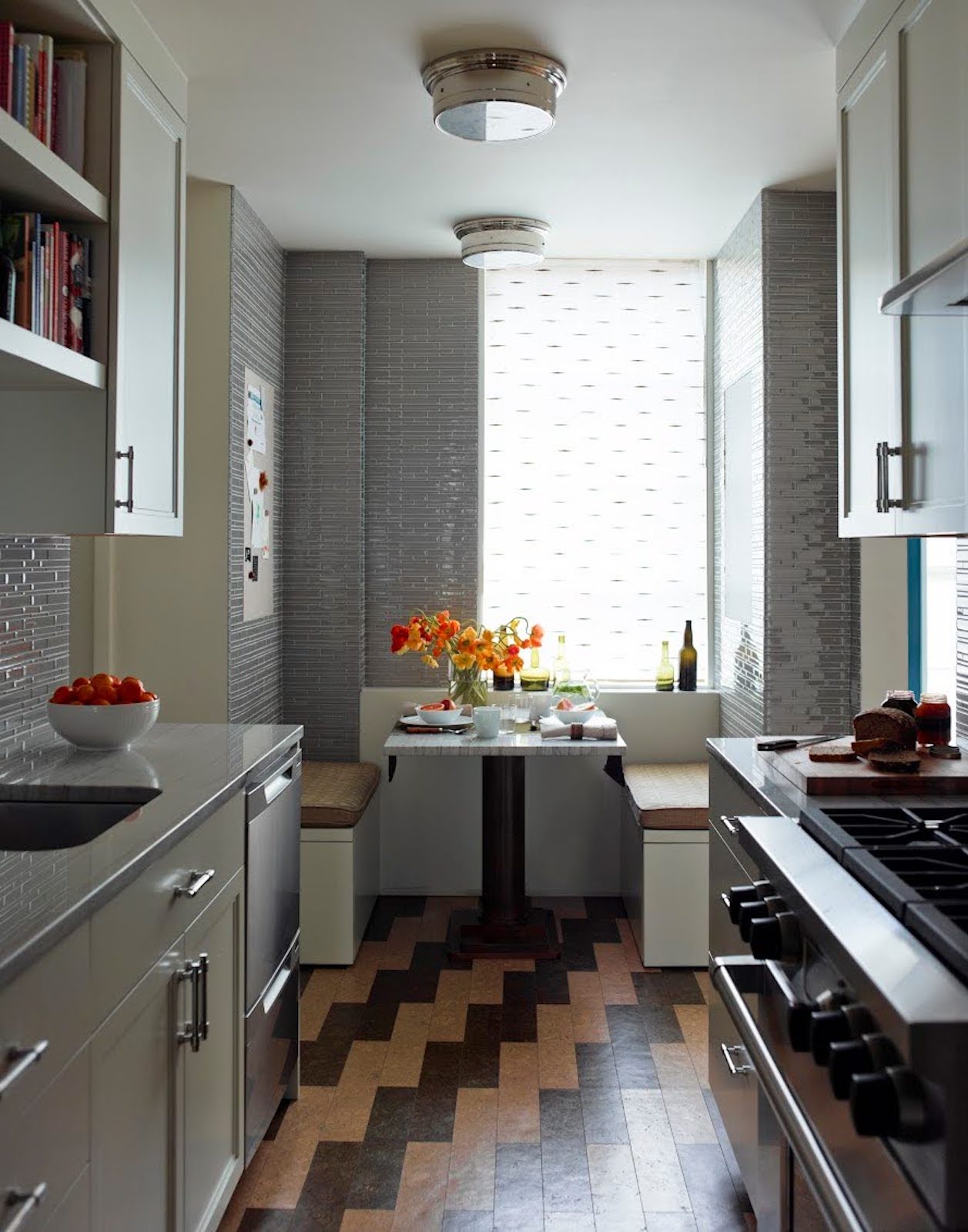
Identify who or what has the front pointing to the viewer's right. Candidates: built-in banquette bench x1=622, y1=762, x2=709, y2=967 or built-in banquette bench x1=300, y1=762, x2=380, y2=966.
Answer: built-in banquette bench x1=300, y1=762, x2=380, y2=966

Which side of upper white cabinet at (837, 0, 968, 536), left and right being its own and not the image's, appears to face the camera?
left

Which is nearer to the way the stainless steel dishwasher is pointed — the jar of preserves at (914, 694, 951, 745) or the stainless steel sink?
the jar of preserves

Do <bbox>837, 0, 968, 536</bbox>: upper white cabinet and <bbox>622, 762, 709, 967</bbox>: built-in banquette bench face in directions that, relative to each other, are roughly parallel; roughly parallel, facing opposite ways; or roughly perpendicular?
roughly parallel

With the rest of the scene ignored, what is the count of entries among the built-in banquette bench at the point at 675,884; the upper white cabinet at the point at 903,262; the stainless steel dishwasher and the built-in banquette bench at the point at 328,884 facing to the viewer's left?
2

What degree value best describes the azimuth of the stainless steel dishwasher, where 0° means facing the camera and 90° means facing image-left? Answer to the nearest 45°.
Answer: approximately 270°

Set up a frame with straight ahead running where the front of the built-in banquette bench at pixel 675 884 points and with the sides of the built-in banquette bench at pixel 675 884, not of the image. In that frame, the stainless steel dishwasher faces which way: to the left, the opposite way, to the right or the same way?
the opposite way

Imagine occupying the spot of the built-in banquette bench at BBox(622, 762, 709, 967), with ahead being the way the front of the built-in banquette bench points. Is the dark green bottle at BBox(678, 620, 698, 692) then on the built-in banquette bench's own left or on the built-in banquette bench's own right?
on the built-in banquette bench's own right

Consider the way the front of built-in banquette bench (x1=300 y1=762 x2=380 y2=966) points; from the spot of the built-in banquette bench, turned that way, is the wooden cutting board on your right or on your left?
on your right

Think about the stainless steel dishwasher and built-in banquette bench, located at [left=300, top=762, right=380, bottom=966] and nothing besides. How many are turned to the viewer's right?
2

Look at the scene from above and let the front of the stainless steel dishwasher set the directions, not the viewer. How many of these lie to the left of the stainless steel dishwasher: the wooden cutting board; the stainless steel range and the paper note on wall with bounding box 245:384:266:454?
1

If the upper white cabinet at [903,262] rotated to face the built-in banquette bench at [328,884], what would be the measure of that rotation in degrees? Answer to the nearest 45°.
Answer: approximately 45° to its right

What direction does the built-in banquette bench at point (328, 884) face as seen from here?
to the viewer's right

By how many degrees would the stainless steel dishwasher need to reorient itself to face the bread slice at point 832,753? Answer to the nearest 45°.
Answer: approximately 45° to its right

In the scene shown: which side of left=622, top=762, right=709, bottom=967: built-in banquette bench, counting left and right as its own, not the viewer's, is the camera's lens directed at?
left
